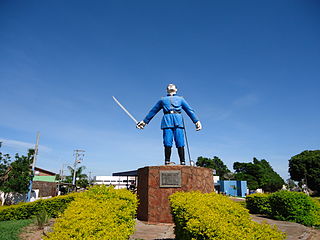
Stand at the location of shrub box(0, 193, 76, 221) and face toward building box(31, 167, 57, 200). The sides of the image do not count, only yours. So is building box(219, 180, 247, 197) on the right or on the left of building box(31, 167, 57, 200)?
right

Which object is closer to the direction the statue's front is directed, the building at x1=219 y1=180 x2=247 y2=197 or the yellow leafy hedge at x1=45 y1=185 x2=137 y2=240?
the yellow leafy hedge

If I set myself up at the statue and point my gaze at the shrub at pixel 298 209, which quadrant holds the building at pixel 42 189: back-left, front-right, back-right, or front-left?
back-left

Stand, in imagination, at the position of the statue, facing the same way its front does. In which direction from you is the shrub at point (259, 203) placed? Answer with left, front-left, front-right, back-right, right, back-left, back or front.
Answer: back-left

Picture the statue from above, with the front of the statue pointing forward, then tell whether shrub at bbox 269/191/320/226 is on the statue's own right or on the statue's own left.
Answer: on the statue's own left

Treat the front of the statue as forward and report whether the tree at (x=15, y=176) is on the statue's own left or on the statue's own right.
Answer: on the statue's own right

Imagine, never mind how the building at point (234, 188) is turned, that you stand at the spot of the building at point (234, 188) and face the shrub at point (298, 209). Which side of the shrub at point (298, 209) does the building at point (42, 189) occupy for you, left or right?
right

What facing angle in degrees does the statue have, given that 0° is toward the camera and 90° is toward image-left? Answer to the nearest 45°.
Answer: approximately 0°
